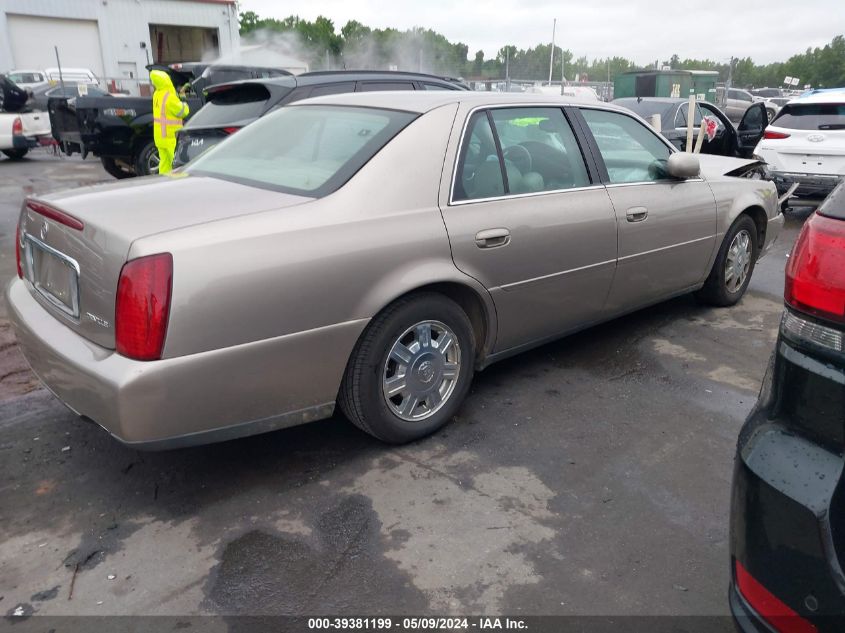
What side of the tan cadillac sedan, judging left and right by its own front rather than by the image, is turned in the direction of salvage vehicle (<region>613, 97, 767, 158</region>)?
front

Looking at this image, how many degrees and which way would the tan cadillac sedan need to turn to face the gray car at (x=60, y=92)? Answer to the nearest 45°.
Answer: approximately 90° to its left

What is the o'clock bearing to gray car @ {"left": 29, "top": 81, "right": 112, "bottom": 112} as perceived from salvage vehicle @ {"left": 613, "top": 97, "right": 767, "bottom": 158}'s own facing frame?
The gray car is roughly at 8 o'clock from the salvage vehicle.

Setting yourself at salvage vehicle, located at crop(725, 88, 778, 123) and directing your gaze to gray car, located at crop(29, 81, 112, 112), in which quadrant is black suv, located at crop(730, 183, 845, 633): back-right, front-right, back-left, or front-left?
front-left

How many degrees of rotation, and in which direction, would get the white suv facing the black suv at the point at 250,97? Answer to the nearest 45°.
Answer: approximately 135° to its left

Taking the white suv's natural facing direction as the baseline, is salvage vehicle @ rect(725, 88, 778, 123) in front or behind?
in front

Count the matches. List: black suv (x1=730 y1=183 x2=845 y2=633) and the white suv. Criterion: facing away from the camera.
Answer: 2

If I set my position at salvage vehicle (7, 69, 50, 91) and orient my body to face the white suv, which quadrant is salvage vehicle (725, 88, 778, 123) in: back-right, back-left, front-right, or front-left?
front-left

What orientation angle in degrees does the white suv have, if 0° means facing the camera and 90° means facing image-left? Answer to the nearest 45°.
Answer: approximately 180°

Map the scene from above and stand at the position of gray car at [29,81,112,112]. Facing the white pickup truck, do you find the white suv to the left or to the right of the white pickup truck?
left

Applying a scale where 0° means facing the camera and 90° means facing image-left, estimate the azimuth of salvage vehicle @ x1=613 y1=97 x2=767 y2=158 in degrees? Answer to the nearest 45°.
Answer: approximately 225°

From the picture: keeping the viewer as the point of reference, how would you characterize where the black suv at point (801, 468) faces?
facing away from the viewer

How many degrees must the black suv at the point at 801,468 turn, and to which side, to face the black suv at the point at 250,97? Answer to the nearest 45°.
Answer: approximately 45° to its left

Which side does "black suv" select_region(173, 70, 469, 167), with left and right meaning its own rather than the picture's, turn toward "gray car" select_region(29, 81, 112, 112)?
left

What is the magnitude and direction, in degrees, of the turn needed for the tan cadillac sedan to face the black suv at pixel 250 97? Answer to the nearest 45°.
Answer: approximately 45° to its left

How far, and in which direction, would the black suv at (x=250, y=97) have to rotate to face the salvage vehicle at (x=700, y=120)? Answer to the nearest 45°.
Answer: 0° — it already faces it
